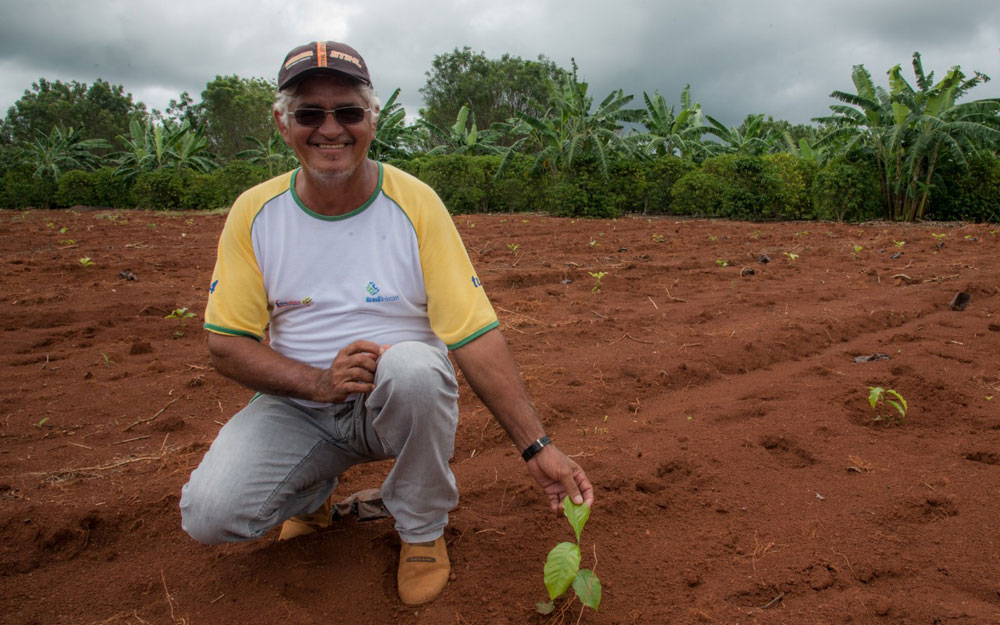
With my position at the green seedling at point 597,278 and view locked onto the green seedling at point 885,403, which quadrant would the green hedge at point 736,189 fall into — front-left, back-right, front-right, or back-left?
back-left

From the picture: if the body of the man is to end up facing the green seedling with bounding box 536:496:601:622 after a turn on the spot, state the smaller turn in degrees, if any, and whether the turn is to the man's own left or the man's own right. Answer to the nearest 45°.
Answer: approximately 45° to the man's own left

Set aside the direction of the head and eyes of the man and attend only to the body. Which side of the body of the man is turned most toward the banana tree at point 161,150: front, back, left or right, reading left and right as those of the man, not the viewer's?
back

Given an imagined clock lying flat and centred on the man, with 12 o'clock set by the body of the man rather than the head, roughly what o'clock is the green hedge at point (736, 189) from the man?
The green hedge is roughly at 7 o'clock from the man.

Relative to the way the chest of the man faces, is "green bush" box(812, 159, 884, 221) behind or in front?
behind

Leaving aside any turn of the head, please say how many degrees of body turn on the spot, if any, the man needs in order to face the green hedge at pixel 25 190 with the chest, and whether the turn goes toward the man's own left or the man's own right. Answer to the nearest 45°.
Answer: approximately 135° to the man's own right

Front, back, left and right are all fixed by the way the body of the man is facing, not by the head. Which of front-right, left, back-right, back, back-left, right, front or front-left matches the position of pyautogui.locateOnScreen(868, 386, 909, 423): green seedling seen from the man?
left

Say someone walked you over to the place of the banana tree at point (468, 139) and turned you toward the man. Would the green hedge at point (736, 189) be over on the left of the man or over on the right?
left

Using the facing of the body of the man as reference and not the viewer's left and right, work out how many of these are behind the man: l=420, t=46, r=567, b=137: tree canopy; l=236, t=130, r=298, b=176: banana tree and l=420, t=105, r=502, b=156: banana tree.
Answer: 3

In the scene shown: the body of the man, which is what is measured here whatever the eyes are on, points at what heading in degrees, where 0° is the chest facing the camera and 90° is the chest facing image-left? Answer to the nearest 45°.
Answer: approximately 0°

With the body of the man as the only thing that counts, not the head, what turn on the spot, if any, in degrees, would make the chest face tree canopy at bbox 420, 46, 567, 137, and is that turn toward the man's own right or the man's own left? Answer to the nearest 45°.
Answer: approximately 180°

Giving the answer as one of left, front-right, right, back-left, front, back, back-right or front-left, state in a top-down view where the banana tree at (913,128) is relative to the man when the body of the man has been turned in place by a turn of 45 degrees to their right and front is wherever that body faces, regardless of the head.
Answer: back

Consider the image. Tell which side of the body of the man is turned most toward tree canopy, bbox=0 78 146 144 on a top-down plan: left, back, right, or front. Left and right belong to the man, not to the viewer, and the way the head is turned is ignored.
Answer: back
